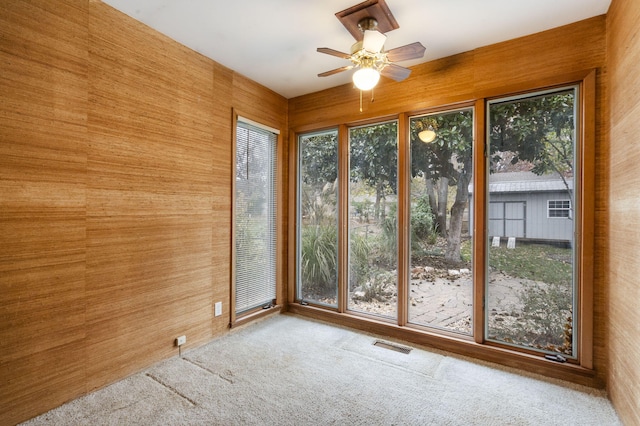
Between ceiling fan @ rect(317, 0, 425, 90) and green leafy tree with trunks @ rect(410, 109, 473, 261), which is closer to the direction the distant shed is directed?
the ceiling fan

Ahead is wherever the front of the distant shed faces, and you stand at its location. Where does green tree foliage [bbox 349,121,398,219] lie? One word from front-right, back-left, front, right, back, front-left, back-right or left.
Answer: right

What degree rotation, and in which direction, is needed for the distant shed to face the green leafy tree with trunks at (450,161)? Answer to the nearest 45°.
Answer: approximately 90° to its right

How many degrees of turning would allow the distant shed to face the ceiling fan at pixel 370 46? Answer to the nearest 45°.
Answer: approximately 45° to its right

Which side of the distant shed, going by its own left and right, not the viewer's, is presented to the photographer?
front
